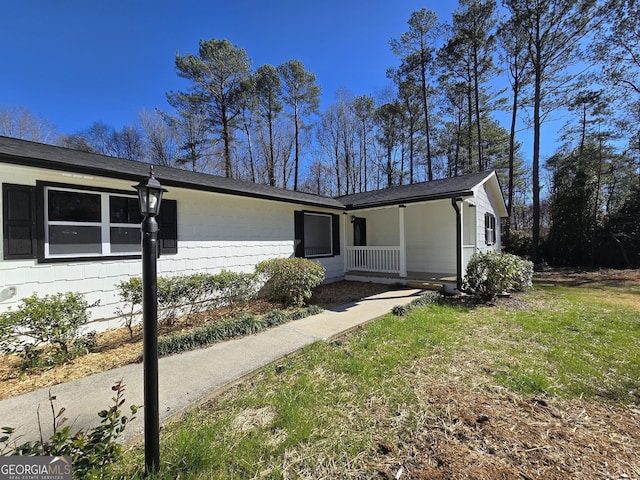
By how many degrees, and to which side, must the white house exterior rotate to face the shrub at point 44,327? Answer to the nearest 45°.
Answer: approximately 45° to its right

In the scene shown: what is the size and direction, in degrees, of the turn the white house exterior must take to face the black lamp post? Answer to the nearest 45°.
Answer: approximately 45° to its right

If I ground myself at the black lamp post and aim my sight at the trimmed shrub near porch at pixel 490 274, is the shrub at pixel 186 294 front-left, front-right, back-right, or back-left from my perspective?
front-left

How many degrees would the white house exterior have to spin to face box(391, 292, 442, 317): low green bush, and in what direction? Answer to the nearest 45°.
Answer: approximately 45° to its left

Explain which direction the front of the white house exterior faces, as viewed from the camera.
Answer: facing the viewer and to the right of the viewer
